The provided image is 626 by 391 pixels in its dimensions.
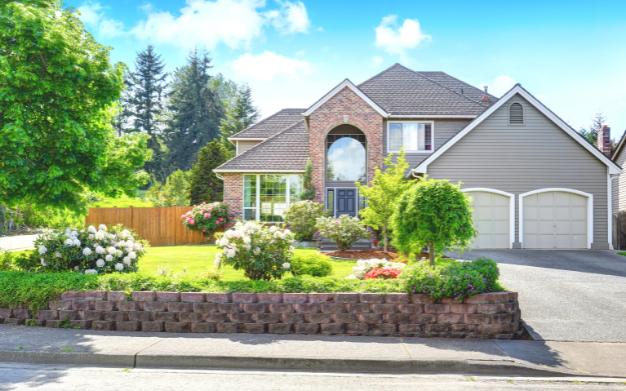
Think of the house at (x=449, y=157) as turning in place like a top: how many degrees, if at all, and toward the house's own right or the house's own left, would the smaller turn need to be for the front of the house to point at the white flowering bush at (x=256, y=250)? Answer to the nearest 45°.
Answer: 0° — it already faces it

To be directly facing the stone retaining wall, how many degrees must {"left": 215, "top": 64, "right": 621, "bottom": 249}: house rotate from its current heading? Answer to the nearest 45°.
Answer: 0° — it already faces it

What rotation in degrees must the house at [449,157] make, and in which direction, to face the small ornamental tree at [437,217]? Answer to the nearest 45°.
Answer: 0° — it already faces it

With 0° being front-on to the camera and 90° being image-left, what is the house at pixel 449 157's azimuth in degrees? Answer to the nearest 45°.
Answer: approximately 0°

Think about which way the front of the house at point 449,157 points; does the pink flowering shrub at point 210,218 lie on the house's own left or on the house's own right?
on the house's own right

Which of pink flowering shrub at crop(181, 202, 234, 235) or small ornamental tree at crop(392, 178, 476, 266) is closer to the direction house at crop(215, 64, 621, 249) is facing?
the small ornamental tree

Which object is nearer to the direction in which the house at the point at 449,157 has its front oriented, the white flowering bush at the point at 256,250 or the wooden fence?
the white flowering bush
